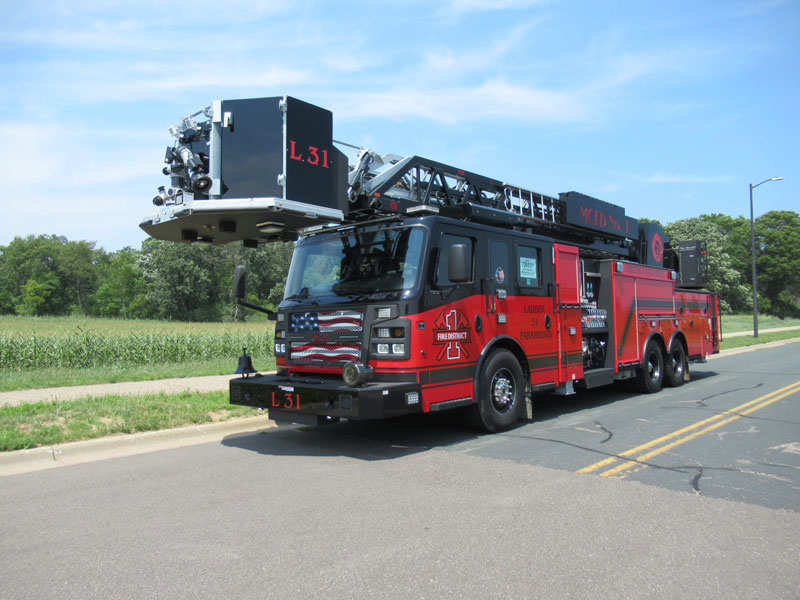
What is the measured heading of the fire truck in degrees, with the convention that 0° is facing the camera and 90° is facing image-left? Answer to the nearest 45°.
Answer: approximately 45°
